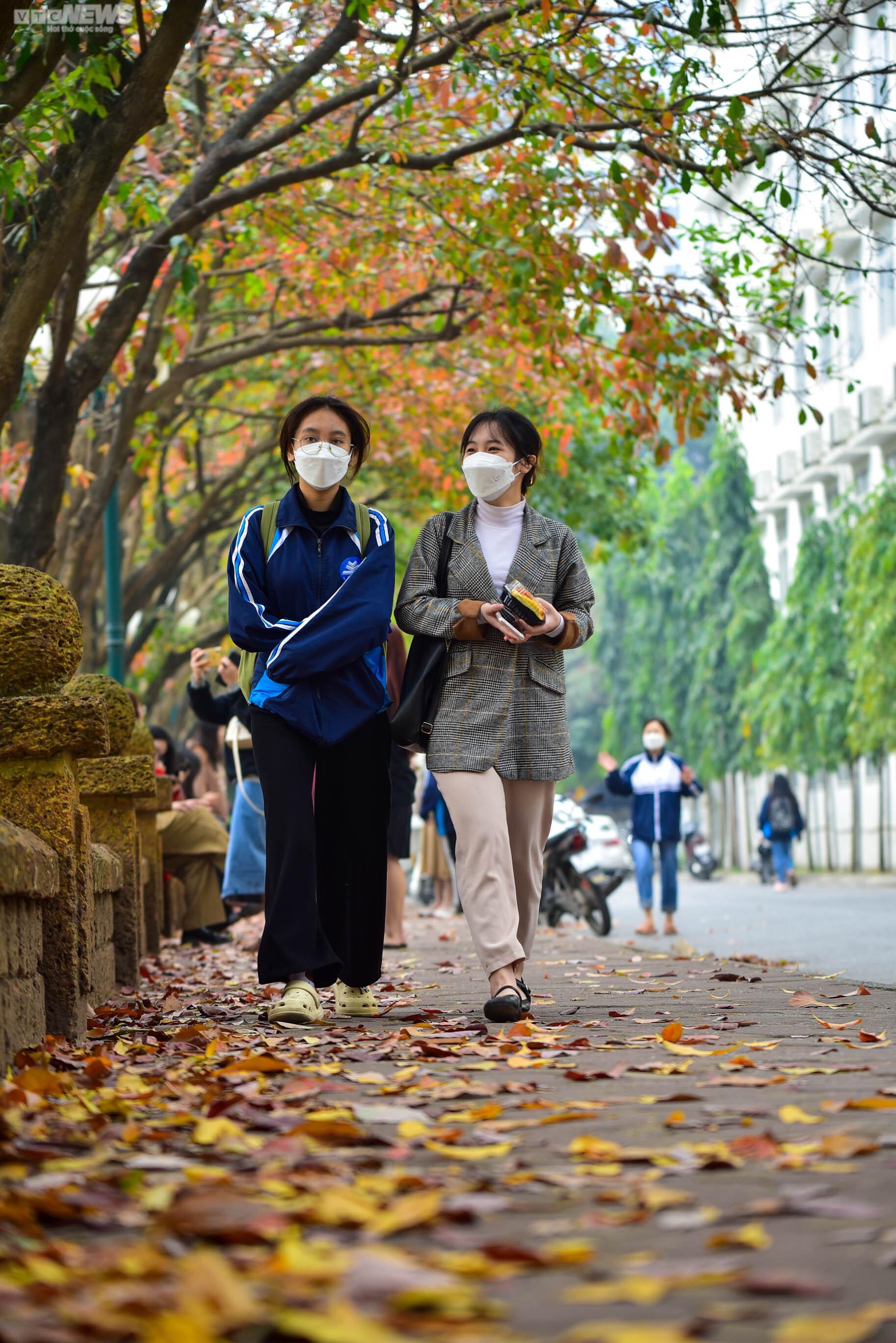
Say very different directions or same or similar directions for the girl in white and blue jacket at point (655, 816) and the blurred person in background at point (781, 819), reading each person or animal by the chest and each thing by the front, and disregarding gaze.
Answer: very different directions

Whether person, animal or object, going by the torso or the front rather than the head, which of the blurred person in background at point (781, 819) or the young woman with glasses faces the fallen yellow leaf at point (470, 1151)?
the young woman with glasses

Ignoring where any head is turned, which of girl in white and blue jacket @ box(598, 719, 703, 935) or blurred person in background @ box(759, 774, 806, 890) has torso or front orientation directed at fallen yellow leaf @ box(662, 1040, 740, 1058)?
the girl in white and blue jacket

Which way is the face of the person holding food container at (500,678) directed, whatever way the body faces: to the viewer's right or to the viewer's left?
to the viewer's left

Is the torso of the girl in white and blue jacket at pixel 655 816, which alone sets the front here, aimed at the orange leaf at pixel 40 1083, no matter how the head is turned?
yes

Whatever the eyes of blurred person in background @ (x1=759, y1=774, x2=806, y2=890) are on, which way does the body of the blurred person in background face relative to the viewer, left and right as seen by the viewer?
facing away from the viewer

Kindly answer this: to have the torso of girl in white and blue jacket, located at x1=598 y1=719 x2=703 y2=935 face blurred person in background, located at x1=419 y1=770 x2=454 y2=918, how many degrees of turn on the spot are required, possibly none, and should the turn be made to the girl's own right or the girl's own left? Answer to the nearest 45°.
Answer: approximately 135° to the girl's own right

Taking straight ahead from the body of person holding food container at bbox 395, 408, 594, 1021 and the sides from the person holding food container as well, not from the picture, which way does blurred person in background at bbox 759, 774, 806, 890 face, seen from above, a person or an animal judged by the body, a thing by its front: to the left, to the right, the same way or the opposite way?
the opposite way

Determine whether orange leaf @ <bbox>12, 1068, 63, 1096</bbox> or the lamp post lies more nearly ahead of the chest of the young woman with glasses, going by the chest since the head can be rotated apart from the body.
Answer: the orange leaf

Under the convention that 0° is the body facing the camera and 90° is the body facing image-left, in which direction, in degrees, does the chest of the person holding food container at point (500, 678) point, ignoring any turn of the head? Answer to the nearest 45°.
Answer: approximately 0°

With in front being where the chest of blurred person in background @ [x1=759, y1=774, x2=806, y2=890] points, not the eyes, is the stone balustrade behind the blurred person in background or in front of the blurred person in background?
behind

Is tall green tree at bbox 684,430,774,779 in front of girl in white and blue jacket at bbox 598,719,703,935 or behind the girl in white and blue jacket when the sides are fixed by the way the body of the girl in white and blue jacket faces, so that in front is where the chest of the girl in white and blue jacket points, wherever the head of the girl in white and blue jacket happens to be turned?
behind

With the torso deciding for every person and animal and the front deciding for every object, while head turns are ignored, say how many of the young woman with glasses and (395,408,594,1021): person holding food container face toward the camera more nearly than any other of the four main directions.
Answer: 2

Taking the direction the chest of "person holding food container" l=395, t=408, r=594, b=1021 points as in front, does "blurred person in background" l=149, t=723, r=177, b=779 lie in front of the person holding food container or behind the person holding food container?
behind
